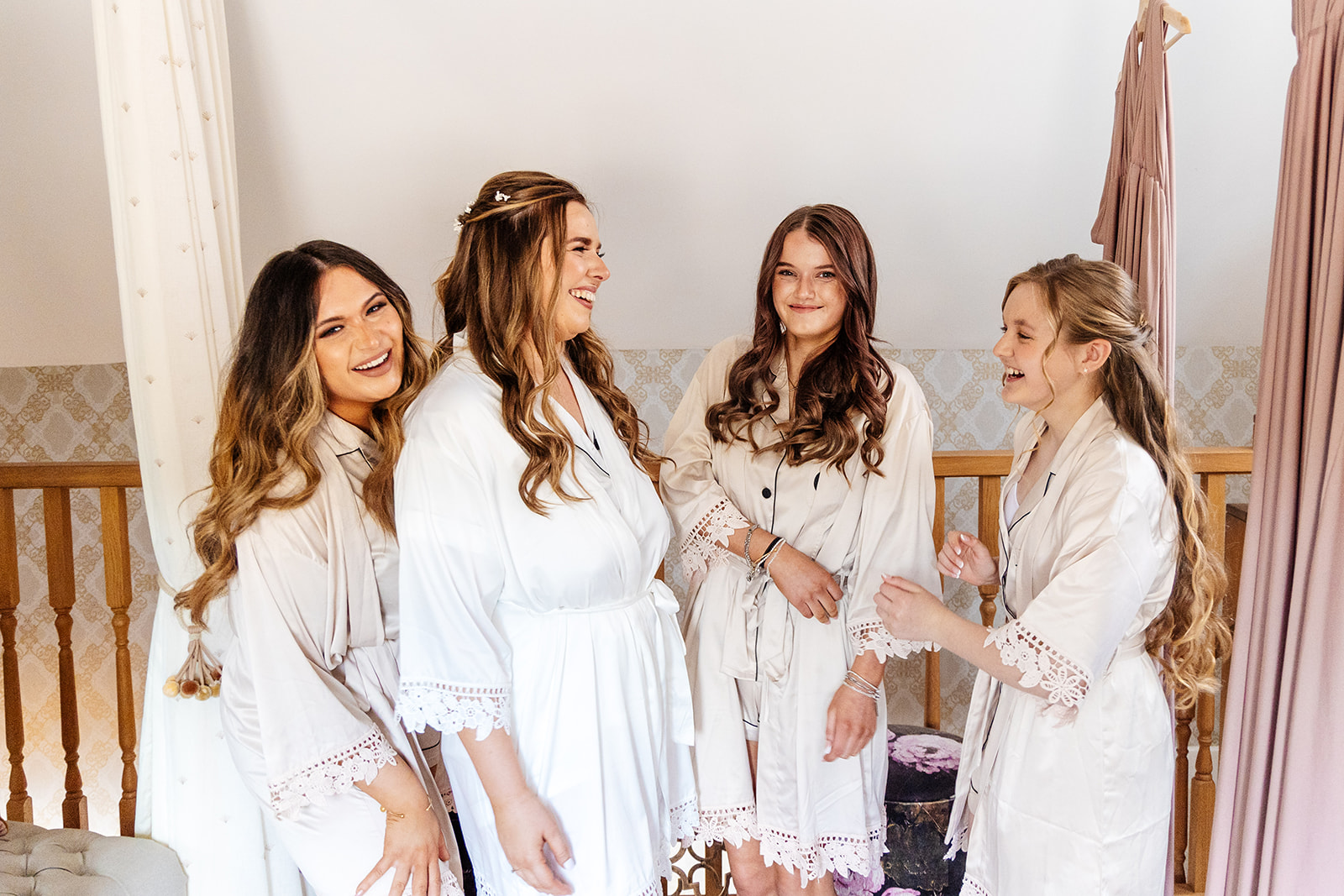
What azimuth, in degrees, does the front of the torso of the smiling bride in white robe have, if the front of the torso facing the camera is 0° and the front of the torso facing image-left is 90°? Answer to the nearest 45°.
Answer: approximately 315°

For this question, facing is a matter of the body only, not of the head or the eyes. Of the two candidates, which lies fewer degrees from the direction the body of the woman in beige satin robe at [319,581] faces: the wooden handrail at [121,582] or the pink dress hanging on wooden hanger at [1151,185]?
the pink dress hanging on wooden hanger

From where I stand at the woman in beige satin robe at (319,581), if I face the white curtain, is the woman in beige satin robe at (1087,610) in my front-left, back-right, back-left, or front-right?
back-right

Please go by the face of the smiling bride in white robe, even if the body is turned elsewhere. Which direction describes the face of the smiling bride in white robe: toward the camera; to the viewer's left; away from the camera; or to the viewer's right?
to the viewer's right

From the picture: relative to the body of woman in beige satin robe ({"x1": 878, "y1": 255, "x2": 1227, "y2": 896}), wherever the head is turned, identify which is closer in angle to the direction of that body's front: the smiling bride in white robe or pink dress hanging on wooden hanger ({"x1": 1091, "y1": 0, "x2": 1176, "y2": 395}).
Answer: the smiling bride in white robe

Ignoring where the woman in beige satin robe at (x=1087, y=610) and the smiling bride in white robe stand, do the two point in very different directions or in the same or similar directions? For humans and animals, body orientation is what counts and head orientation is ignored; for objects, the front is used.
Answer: very different directions
